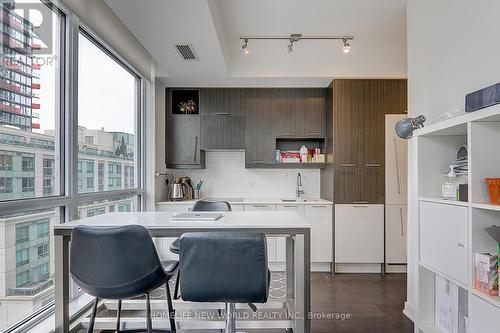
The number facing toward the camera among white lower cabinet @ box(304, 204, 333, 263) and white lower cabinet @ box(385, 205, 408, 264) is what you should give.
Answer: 2

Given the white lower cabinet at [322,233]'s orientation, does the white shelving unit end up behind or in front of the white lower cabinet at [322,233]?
in front

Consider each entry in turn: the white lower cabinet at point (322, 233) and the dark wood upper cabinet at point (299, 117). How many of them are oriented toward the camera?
2

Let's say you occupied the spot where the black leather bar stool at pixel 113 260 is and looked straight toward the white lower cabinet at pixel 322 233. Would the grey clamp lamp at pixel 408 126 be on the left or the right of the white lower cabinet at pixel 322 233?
right
